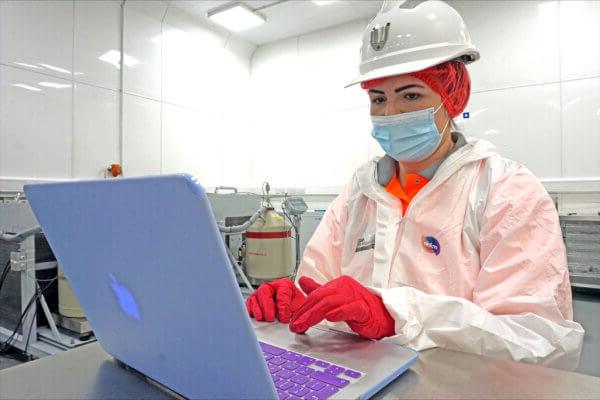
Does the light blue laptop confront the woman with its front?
yes

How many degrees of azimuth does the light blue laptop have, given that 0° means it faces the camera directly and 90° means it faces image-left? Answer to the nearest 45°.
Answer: approximately 225°

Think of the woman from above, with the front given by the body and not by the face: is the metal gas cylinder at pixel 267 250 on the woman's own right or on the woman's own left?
on the woman's own right

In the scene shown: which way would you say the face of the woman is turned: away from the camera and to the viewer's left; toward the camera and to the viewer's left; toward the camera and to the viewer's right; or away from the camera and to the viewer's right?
toward the camera and to the viewer's left

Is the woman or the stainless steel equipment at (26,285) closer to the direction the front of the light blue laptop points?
the woman

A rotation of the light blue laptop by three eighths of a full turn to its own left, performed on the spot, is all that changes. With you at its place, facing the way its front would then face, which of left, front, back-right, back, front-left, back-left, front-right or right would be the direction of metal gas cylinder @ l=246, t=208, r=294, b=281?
right

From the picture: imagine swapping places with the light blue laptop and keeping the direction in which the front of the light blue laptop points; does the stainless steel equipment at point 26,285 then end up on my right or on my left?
on my left

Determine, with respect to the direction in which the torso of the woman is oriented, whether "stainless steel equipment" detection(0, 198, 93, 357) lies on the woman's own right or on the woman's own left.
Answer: on the woman's own right

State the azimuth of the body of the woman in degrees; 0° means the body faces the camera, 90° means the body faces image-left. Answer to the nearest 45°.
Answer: approximately 45°

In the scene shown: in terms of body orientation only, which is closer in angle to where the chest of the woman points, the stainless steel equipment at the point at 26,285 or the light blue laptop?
the light blue laptop

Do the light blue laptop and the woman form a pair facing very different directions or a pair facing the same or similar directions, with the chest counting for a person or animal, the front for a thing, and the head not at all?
very different directions
